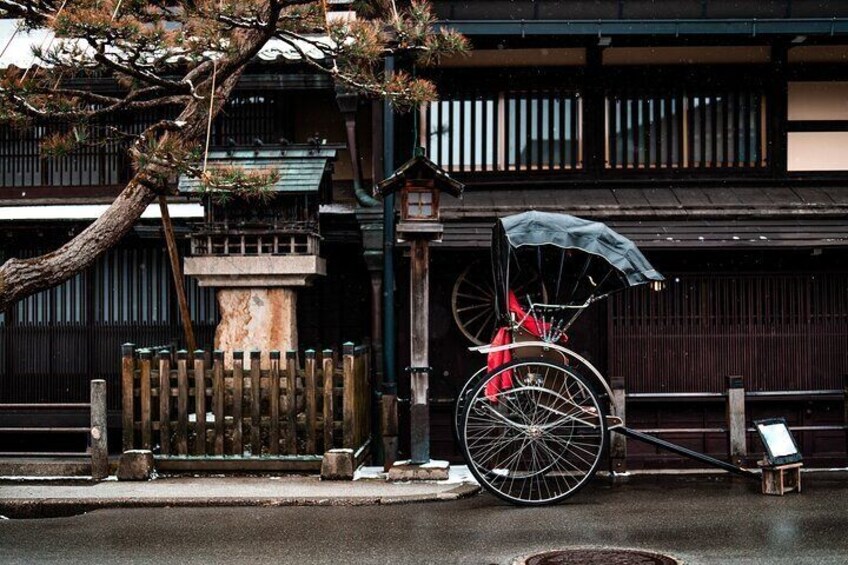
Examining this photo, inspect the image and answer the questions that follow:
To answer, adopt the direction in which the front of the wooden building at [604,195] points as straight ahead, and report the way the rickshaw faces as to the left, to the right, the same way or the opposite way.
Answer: to the left

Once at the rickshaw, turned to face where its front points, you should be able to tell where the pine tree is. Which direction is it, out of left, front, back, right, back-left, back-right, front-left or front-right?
back

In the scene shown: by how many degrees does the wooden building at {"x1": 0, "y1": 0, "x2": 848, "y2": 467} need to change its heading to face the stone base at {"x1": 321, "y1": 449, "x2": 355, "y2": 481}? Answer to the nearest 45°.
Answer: approximately 45° to its right

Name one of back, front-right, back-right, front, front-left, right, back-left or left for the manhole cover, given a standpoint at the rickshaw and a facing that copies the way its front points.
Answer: right

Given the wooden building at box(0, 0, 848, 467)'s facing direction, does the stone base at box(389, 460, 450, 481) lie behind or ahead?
ahead

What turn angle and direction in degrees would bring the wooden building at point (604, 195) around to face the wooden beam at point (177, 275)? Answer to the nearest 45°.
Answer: approximately 90° to its right

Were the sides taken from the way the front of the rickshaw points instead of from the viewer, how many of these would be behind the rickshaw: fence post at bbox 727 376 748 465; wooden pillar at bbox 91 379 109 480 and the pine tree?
2

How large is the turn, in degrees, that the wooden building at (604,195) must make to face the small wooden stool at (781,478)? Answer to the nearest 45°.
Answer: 0° — it already faces it

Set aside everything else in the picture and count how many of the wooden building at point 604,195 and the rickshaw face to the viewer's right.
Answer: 1

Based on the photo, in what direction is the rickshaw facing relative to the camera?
to the viewer's right

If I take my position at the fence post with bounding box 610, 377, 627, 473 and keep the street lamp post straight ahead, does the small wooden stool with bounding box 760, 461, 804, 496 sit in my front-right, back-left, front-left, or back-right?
back-left

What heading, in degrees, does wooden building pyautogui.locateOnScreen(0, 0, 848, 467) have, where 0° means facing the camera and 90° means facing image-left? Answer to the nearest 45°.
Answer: approximately 0°

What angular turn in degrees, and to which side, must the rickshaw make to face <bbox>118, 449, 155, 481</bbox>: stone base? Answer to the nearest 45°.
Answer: approximately 180°

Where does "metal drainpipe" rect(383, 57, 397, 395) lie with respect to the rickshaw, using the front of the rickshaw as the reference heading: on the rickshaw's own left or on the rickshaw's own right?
on the rickshaw's own left

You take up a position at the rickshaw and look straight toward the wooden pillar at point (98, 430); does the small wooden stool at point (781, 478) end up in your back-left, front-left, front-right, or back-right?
back-right
